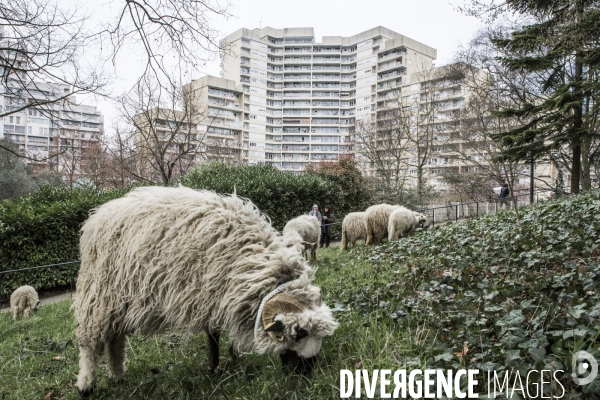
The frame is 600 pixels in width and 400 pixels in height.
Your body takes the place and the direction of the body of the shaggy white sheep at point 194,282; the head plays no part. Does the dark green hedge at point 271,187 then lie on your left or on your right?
on your left

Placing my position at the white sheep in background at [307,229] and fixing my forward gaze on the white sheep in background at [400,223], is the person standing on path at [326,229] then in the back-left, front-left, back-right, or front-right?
front-left

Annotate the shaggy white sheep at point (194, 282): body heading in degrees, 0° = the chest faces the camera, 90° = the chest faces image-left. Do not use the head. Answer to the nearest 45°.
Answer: approximately 270°

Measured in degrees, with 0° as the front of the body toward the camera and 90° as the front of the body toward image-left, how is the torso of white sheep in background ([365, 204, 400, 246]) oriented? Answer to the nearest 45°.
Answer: approximately 270°
